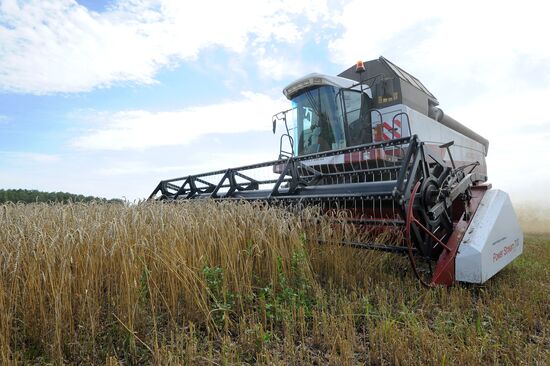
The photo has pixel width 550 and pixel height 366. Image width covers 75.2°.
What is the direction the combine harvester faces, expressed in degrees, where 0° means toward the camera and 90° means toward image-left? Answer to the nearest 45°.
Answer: approximately 45°
